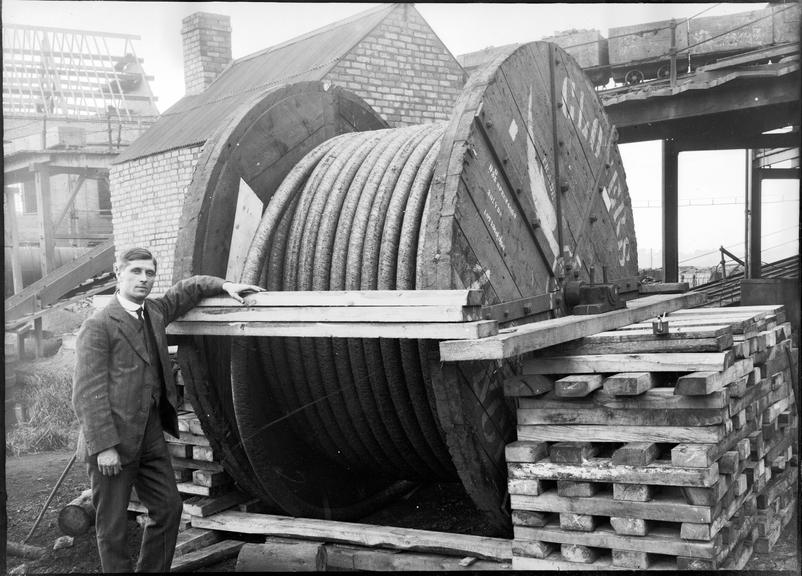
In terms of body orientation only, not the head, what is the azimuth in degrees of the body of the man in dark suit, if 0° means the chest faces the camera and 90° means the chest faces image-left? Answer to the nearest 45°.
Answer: approximately 315°

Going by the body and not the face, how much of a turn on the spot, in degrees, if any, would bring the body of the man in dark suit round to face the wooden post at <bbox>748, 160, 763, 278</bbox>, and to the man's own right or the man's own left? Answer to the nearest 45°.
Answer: approximately 90° to the man's own left

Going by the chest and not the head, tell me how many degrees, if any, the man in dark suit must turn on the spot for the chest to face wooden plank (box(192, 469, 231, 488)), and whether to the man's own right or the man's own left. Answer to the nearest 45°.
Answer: approximately 90° to the man's own left

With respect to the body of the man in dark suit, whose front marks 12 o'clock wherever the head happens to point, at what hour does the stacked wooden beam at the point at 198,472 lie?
The stacked wooden beam is roughly at 8 o'clock from the man in dark suit.

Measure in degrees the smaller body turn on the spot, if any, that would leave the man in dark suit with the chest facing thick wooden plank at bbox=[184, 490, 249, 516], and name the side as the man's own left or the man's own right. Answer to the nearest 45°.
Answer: approximately 90° to the man's own left

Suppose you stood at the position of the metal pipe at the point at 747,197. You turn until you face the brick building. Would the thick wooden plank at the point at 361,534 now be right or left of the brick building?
left
